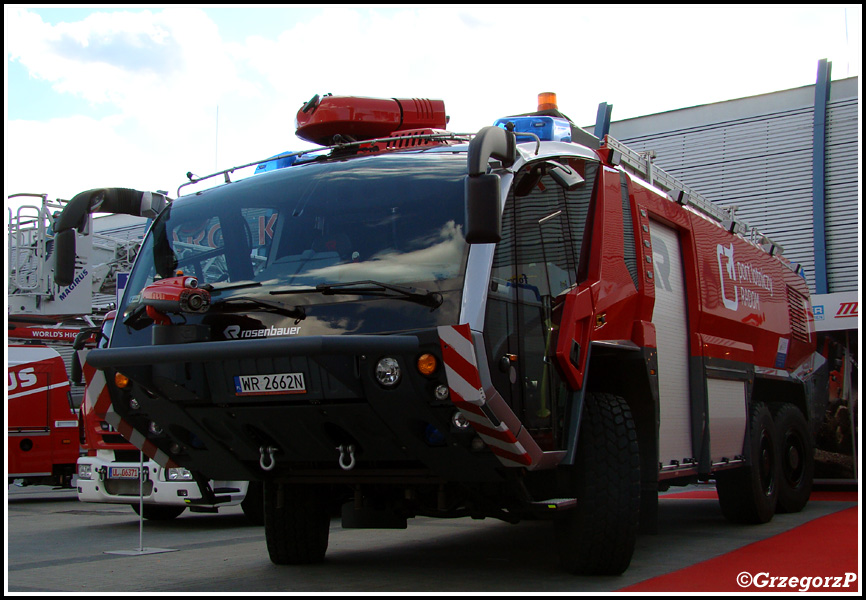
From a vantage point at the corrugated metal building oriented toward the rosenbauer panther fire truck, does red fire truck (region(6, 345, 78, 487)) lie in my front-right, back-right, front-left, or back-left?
front-right

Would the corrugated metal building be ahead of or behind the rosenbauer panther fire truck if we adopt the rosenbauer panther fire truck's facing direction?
behind

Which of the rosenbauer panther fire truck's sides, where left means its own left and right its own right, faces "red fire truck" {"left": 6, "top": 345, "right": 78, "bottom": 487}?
right

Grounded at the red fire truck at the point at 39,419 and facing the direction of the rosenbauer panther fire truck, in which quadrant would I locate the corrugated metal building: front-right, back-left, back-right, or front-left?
front-left
